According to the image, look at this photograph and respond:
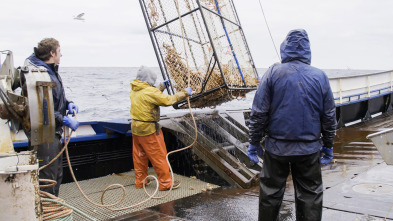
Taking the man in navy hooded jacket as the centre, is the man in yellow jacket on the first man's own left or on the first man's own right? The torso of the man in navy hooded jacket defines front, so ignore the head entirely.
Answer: on the first man's own left

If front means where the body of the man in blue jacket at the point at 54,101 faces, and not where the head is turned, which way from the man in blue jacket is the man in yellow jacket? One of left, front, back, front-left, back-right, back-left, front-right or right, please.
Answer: front-left

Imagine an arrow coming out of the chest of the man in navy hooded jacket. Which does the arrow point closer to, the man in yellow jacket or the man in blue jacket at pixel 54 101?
the man in yellow jacket

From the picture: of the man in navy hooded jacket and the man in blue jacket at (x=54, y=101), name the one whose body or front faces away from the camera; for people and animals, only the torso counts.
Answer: the man in navy hooded jacket

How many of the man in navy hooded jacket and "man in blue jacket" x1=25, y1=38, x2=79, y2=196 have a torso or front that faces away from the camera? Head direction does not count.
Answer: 1

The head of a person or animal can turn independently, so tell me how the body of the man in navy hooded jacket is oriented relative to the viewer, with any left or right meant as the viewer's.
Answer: facing away from the viewer

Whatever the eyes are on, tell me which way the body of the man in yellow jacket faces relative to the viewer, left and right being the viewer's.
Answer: facing away from the viewer and to the right of the viewer

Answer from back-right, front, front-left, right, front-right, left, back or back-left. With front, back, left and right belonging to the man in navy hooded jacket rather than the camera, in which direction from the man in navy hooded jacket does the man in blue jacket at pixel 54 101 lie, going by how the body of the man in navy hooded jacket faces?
left

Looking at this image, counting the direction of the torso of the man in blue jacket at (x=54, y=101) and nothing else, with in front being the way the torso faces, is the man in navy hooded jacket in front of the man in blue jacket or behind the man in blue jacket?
in front

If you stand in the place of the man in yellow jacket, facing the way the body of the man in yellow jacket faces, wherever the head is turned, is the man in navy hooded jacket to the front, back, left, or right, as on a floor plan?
right

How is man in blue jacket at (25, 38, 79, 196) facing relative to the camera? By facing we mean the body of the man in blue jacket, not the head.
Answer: to the viewer's right

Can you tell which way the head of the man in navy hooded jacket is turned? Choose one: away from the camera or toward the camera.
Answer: away from the camera

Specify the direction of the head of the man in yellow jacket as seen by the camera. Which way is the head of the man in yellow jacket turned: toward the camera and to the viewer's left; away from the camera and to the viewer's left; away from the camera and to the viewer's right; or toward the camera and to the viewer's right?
away from the camera and to the viewer's right
